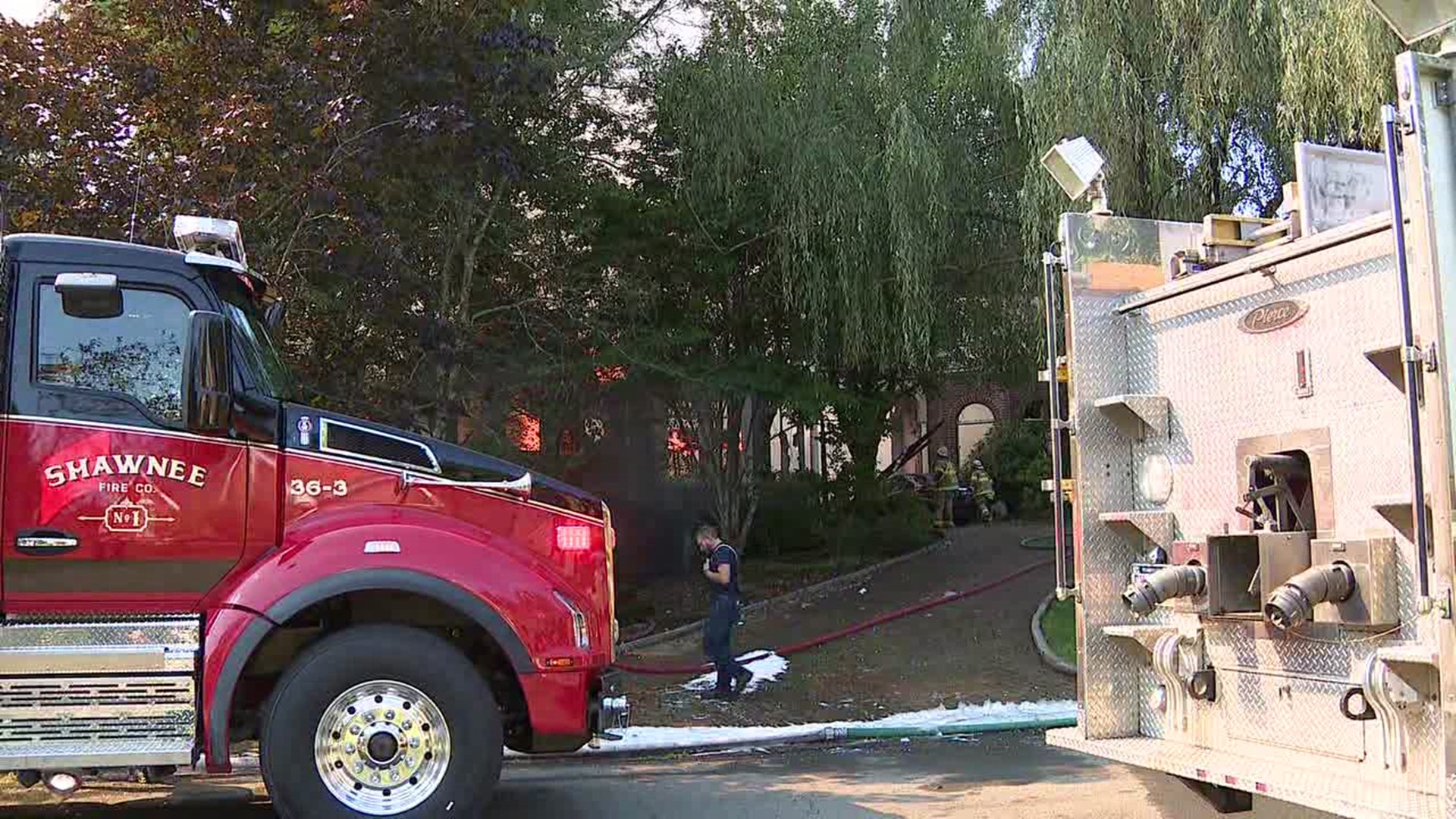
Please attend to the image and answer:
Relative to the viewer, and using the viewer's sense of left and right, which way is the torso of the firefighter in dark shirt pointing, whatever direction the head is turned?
facing to the left of the viewer

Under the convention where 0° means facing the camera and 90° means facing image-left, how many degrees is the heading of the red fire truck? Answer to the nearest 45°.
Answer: approximately 270°

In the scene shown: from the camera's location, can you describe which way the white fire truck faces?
facing away from the viewer and to the right of the viewer

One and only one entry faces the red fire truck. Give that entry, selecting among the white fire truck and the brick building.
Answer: the brick building

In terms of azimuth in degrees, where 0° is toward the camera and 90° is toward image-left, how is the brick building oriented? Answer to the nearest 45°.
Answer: approximately 0°

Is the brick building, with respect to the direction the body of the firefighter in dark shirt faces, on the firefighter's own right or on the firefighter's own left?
on the firefighter's own right

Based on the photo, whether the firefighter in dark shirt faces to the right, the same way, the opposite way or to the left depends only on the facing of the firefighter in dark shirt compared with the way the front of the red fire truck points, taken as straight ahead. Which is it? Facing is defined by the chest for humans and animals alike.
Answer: the opposite way

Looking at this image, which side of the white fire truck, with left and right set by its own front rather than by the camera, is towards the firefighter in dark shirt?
left

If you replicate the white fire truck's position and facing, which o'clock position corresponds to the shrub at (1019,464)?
The shrub is roughly at 10 o'clock from the white fire truck.

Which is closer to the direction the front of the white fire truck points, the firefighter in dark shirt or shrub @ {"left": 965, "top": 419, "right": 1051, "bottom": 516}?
the shrub

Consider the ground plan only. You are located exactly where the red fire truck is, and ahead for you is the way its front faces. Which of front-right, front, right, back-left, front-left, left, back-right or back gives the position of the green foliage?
front-left

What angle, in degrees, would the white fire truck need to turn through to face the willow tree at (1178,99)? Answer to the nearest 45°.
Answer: approximately 45° to its left

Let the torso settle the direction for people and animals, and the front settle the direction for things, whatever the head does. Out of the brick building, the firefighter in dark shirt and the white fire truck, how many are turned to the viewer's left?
1
